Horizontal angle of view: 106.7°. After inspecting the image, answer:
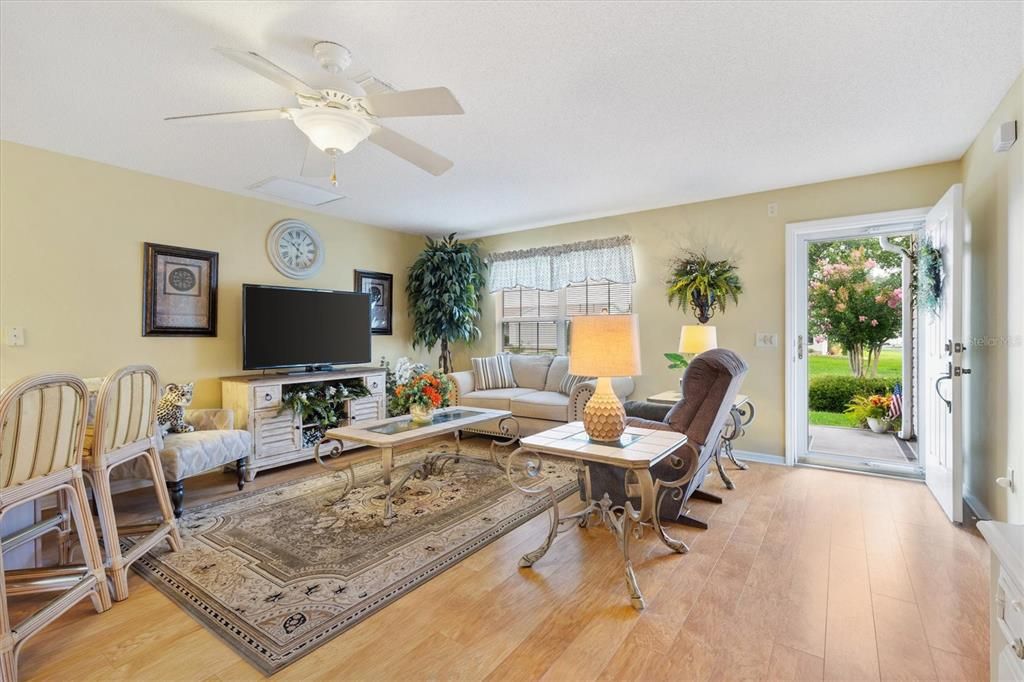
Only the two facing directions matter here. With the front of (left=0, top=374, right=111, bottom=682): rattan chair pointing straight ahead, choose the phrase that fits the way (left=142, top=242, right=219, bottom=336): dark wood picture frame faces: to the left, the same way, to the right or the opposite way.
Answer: the opposite way

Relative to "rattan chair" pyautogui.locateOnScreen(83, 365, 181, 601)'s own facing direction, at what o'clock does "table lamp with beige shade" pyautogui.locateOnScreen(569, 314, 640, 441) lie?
The table lamp with beige shade is roughly at 6 o'clock from the rattan chair.

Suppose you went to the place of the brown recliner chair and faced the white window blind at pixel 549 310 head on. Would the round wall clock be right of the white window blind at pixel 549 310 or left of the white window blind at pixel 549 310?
left

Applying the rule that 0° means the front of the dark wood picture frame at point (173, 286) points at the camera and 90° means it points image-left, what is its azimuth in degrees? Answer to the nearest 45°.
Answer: approximately 315°

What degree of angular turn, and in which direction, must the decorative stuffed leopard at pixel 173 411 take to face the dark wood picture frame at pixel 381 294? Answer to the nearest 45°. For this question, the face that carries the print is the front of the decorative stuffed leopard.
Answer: approximately 90° to its left

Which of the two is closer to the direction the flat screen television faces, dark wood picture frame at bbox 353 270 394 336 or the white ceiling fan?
the white ceiling fan
